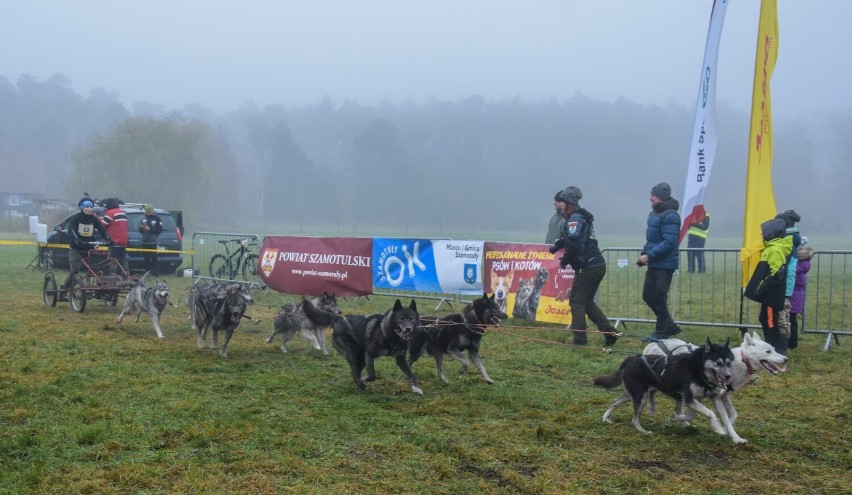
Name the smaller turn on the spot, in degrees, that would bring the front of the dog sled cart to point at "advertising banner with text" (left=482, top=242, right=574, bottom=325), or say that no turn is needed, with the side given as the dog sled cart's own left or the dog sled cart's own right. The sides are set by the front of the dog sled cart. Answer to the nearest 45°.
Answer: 0° — it already faces it

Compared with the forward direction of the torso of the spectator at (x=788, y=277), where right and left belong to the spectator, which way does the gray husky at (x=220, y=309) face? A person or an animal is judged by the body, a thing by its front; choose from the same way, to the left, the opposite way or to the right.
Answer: the opposite way

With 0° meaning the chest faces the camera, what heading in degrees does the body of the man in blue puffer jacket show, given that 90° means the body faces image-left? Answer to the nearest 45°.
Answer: approximately 90°

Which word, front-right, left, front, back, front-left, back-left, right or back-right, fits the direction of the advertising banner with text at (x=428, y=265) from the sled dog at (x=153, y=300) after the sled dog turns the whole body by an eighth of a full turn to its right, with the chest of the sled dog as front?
left

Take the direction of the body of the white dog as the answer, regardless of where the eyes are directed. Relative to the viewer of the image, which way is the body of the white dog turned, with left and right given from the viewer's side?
facing to the right of the viewer

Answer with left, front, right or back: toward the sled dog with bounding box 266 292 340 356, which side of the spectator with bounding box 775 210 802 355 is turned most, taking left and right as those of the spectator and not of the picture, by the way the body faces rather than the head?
front

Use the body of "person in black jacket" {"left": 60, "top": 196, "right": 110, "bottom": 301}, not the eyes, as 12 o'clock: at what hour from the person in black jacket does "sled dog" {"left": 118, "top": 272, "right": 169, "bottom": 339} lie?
The sled dog is roughly at 1 o'clock from the person in black jacket.

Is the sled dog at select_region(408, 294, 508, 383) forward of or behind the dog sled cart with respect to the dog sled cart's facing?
forward

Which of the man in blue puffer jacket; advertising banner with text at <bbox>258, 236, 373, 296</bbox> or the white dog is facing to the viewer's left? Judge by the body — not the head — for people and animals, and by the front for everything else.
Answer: the man in blue puffer jacket

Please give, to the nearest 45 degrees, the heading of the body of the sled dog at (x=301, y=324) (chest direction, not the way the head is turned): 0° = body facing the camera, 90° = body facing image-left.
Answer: approximately 270°

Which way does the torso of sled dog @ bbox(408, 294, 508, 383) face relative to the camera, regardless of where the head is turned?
to the viewer's right

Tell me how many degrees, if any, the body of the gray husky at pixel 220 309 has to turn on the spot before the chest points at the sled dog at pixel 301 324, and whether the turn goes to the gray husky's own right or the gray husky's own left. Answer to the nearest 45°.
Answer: approximately 45° to the gray husky's own left

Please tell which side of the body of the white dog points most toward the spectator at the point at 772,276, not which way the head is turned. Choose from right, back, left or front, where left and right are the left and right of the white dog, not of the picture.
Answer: left

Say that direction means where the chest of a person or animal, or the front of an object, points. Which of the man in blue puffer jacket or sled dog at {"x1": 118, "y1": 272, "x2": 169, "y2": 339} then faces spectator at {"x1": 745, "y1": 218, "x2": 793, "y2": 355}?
the sled dog

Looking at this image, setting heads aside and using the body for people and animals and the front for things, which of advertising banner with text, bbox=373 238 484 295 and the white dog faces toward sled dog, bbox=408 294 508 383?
the advertising banner with text

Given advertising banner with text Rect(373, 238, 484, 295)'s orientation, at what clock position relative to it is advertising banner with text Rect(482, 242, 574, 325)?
advertising banner with text Rect(482, 242, 574, 325) is roughly at 10 o'clock from advertising banner with text Rect(373, 238, 484, 295).

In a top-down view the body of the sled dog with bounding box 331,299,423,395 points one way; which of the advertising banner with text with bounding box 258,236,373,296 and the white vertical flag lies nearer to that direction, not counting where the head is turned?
the white vertical flag
